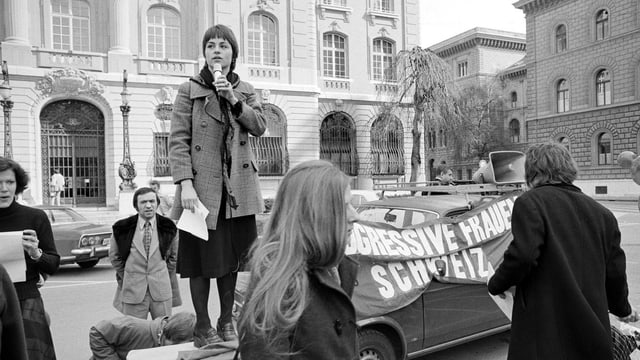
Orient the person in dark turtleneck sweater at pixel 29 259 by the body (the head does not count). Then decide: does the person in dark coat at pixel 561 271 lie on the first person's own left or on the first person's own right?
on the first person's own left

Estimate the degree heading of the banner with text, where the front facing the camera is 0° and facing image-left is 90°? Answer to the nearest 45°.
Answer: approximately 0°

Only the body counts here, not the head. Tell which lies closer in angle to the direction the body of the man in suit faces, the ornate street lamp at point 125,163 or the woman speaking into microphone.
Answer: the woman speaking into microphone

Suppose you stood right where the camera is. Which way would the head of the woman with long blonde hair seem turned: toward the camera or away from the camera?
away from the camera

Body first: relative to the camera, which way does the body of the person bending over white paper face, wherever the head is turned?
to the viewer's right

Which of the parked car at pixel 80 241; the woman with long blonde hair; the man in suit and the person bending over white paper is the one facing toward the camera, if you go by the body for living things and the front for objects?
the man in suit

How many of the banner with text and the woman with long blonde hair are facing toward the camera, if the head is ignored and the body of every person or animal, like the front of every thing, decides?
1

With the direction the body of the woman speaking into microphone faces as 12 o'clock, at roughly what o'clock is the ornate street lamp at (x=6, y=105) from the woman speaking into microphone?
The ornate street lamp is roughly at 5 o'clock from the woman speaking into microphone.
